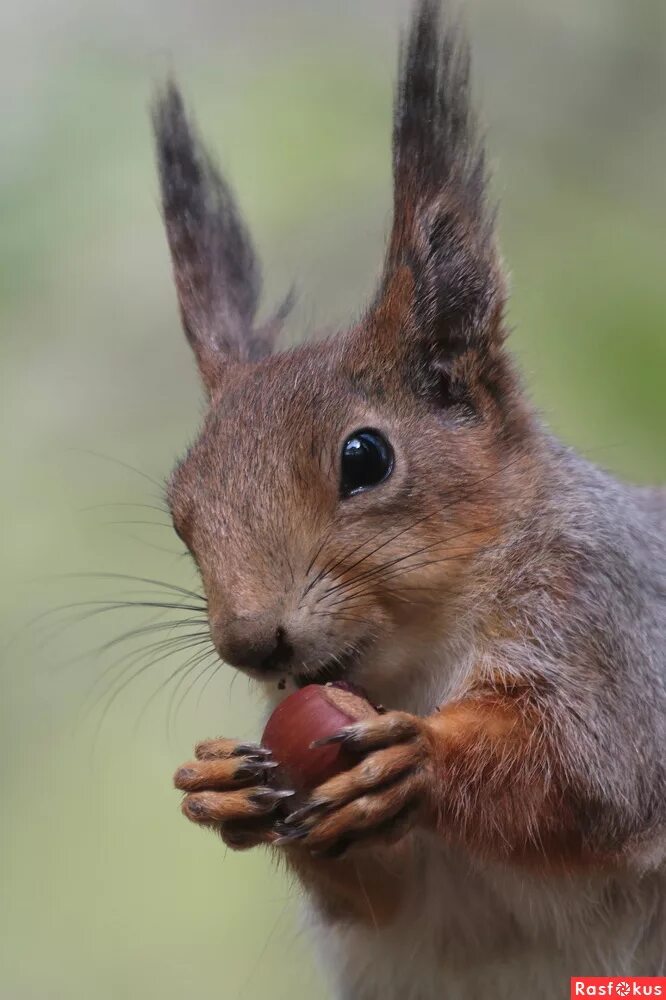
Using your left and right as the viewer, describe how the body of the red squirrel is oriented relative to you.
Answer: facing the viewer and to the left of the viewer
